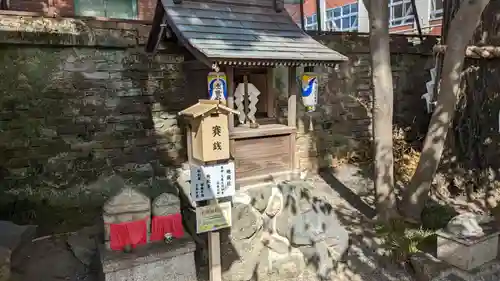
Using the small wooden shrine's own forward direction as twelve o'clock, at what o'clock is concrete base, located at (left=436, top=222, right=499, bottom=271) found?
The concrete base is roughly at 11 o'clock from the small wooden shrine.

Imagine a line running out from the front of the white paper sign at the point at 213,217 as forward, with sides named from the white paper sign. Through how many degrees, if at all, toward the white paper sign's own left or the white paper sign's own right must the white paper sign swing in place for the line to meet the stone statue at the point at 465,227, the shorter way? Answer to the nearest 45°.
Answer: approximately 45° to the white paper sign's own left

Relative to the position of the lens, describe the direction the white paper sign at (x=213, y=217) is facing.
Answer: facing the viewer and to the right of the viewer

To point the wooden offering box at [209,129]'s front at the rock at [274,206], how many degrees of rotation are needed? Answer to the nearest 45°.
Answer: approximately 90° to its left

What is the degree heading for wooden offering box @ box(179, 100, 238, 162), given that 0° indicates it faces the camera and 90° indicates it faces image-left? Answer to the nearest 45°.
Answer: approximately 315°

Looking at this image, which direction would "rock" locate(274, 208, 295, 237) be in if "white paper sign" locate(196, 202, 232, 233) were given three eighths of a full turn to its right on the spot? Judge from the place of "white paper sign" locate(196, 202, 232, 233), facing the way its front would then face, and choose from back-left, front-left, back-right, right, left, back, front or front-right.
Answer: back-right

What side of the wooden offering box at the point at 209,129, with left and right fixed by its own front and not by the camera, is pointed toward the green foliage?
left

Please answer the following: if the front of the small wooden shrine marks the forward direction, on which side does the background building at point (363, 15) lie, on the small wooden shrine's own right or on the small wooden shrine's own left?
on the small wooden shrine's own left

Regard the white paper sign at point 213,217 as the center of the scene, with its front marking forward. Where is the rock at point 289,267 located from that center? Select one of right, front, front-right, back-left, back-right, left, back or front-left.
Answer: left
